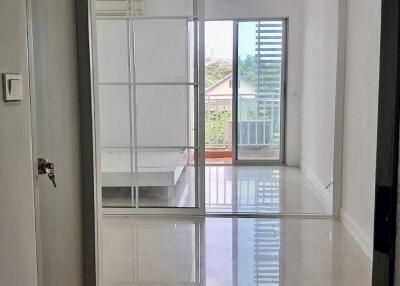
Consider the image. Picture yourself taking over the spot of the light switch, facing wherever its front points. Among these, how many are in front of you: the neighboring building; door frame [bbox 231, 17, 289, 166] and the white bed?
0

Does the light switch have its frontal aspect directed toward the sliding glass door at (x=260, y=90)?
no

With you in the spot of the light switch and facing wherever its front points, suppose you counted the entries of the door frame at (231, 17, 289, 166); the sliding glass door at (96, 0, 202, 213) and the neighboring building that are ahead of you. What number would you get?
0

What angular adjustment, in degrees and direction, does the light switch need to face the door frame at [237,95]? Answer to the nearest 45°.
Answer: approximately 135° to its left

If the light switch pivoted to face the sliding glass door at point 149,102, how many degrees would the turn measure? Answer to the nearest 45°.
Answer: approximately 135° to its left

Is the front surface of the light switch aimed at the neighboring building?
no
